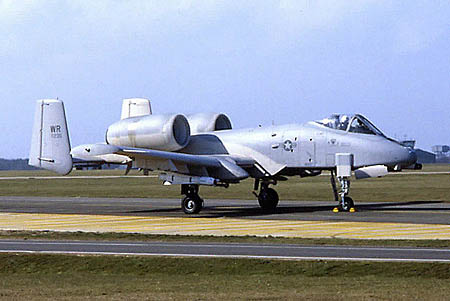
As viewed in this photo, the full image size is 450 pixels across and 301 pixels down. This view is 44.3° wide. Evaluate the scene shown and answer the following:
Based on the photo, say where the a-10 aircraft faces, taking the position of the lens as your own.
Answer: facing the viewer and to the right of the viewer
